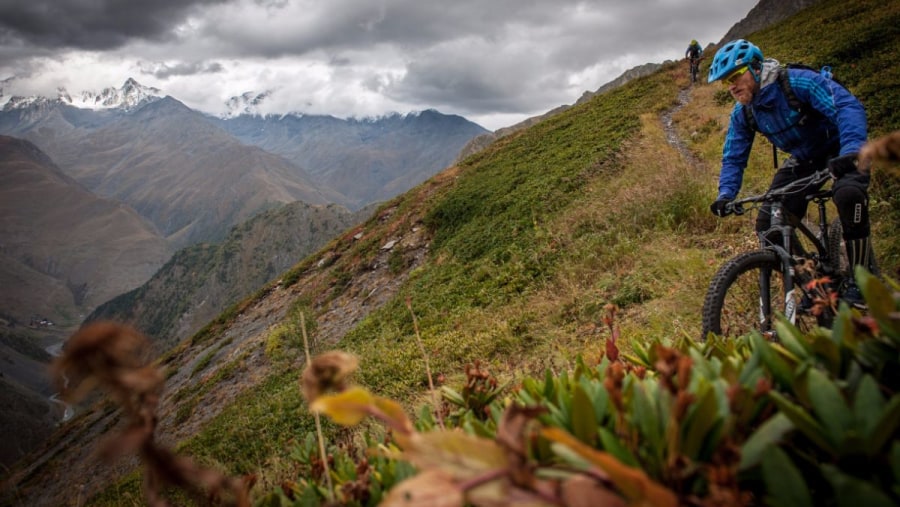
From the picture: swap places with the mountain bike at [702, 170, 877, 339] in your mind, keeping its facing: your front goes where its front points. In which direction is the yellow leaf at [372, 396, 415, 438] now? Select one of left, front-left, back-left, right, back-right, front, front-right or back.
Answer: front-left

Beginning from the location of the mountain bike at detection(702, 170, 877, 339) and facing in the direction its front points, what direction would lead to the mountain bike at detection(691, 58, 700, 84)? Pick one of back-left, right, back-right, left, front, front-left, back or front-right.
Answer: back-right

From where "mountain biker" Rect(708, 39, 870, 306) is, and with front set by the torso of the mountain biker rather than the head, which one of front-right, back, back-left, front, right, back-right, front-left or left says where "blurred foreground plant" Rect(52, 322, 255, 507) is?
front-left

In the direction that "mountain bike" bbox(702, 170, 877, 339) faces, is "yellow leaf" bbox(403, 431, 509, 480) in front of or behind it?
in front

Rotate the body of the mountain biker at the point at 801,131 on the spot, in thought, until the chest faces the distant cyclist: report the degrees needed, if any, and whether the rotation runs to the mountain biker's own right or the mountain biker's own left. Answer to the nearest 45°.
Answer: approximately 135° to the mountain biker's own right

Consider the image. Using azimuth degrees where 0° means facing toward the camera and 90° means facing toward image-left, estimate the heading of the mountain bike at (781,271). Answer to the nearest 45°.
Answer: approximately 45°

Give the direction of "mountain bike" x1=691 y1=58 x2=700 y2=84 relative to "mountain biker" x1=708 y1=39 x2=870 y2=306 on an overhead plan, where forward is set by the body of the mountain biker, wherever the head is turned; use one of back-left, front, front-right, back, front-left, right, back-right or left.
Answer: back-right

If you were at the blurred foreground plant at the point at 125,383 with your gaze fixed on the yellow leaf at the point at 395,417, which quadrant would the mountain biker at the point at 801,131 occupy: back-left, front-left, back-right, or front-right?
front-left

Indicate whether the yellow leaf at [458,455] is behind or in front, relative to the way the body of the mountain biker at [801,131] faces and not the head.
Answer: in front

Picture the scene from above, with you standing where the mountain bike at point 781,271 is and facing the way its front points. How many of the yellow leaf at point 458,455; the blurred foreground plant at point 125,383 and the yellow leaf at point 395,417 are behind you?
0

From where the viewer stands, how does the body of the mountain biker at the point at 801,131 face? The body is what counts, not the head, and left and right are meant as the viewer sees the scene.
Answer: facing the viewer and to the left of the viewer
